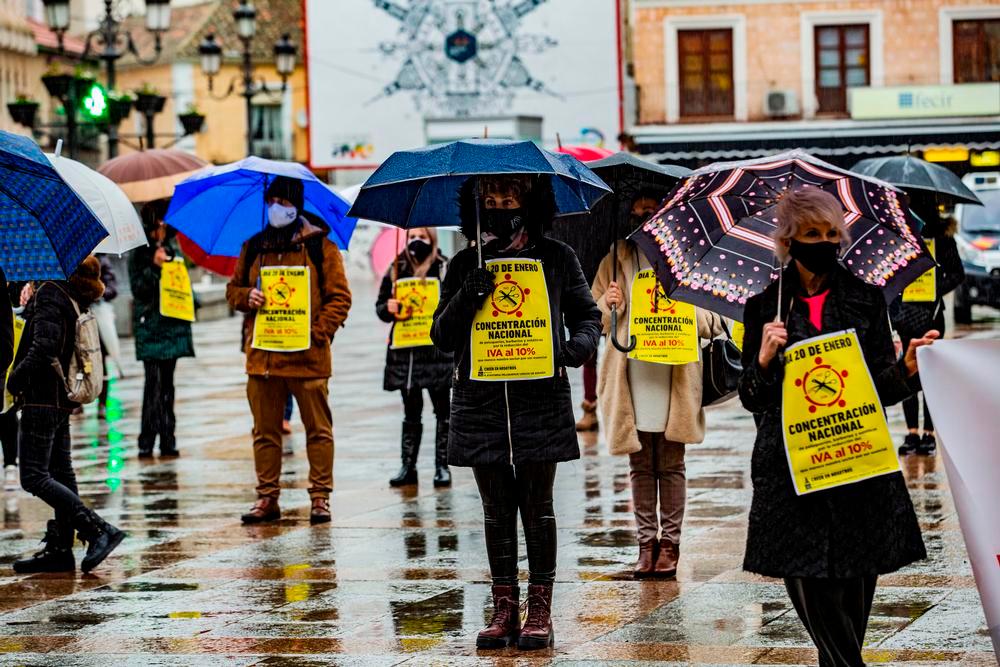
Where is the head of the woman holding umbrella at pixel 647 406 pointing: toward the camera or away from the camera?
toward the camera

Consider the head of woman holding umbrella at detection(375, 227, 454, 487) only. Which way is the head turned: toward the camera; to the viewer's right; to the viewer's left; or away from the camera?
toward the camera

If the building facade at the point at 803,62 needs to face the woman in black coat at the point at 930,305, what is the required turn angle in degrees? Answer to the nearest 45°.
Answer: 0° — it already faces them

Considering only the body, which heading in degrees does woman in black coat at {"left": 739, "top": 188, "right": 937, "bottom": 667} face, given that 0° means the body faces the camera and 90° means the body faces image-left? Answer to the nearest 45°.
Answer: approximately 0°

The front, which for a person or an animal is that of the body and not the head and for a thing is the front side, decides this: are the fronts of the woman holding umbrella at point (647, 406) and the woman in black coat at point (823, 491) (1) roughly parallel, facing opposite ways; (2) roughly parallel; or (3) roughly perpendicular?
roughly parallel

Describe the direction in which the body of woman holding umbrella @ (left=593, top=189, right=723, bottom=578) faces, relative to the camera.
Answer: toward the camera

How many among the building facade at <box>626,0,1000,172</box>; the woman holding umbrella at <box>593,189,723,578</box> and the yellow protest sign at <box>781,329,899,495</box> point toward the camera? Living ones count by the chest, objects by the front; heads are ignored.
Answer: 3

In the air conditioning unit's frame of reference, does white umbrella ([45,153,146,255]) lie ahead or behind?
ahead

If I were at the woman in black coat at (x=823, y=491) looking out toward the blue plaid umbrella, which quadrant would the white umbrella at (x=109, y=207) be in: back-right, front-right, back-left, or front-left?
front-right

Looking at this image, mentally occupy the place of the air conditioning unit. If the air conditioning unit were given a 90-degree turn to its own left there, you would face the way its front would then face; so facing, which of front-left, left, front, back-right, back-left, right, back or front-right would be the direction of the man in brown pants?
right

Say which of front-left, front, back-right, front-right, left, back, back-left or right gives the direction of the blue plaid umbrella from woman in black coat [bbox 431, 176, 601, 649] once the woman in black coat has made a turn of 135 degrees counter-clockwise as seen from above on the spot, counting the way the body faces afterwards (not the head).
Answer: back-left

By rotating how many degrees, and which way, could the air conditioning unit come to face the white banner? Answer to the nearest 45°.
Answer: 0° — it already faces it

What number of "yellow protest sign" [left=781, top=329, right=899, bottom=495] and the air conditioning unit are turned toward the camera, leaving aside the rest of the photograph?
2

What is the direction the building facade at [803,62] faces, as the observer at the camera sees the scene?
facing the viewer

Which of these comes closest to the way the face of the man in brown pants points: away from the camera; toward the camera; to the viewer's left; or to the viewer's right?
toward the camera

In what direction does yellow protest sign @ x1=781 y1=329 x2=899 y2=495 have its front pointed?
toward the camera

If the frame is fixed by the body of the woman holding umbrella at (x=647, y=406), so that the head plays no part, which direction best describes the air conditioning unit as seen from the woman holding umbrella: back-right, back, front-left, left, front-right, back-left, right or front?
back
